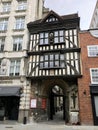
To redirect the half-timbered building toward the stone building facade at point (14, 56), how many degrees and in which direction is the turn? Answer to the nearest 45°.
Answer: approximately 90° to its right

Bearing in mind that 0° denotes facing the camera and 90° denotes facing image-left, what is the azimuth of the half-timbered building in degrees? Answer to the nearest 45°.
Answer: approximately 0°
